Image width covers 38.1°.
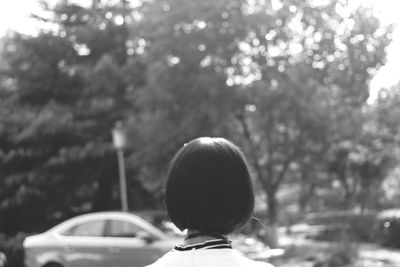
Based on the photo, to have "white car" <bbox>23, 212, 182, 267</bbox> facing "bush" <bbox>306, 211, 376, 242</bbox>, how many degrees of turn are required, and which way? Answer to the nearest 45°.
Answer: approximately 45° to its left

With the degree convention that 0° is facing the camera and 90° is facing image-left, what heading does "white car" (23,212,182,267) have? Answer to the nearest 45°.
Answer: approximately 270°
